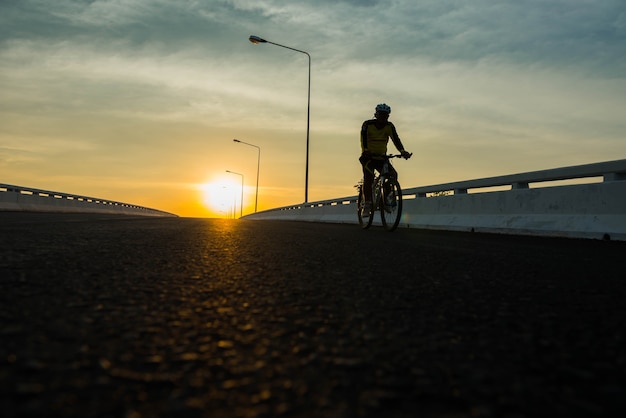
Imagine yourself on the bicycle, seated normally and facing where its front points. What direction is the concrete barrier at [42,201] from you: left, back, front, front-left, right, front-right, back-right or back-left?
back

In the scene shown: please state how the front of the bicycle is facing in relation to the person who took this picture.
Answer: facing the viewer and to the right of the viewer

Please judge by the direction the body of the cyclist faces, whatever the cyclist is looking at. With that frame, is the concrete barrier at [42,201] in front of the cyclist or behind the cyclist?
behind
